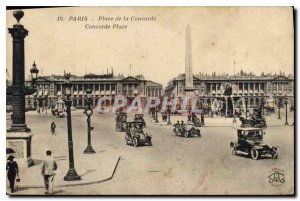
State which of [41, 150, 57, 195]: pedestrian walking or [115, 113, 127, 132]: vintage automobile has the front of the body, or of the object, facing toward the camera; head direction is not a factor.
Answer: the vintage automobile

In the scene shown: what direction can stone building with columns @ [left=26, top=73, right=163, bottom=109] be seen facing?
toward the camera

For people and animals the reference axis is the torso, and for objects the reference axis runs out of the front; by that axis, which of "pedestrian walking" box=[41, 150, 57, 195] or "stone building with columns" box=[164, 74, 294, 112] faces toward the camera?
the stone building with columns

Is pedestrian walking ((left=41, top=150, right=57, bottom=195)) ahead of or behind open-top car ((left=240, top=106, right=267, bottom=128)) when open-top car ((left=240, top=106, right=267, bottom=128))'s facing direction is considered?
ahead

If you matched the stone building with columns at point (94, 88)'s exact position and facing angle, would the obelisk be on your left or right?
on your left

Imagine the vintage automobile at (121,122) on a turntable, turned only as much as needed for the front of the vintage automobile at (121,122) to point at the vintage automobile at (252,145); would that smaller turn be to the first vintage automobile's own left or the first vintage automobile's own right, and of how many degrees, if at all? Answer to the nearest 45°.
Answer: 0° — it already faces it

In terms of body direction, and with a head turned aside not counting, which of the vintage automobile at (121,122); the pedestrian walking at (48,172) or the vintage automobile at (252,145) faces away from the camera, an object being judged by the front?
the pedestrian walking

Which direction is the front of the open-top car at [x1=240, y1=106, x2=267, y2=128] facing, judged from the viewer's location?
facing to the left of the viewer

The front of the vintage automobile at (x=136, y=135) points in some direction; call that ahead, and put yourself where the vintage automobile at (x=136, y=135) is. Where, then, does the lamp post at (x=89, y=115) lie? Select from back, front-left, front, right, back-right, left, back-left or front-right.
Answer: back-right

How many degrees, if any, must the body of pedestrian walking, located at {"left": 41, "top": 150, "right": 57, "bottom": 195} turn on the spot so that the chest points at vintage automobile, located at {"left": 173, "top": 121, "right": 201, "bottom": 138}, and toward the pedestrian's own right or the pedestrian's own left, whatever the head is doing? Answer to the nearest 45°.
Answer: approximately 90° to the pedestrian's own right

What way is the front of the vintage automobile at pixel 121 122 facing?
toward the camera

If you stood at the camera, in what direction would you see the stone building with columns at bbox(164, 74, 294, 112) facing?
facing the viewer

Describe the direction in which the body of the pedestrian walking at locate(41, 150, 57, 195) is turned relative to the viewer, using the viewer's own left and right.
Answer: facing away from the viewer

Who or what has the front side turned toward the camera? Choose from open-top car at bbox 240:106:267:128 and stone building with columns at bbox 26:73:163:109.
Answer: the stone building with columns

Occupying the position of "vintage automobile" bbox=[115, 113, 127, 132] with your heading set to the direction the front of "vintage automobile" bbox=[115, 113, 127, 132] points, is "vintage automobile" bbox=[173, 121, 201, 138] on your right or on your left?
on your left
